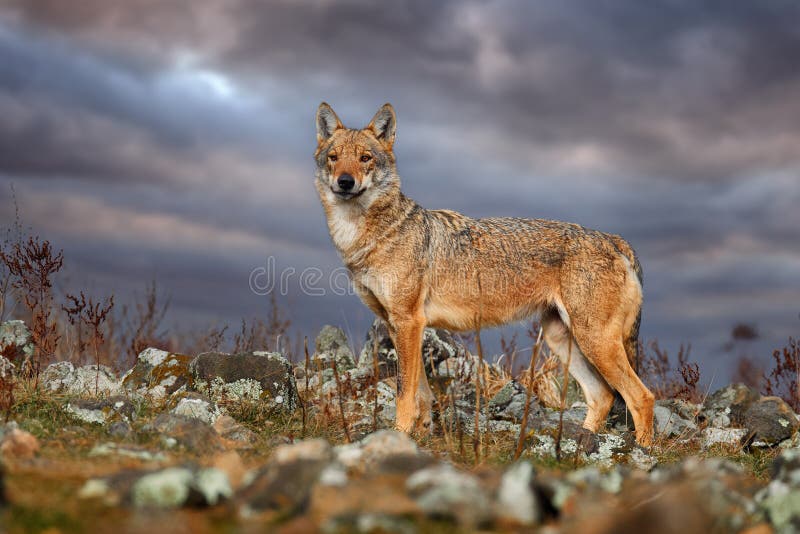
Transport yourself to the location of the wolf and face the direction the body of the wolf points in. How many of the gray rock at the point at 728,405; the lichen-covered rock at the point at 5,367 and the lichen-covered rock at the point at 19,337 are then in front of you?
2

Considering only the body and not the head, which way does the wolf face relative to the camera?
to the viewer's left

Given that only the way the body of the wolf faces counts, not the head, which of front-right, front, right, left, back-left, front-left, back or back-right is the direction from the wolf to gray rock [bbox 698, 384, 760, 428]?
back-right

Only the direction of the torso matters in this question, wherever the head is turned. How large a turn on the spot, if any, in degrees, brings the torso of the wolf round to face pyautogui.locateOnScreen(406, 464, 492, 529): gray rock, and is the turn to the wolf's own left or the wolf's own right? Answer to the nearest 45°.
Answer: approximately 90° to the wolf's own left

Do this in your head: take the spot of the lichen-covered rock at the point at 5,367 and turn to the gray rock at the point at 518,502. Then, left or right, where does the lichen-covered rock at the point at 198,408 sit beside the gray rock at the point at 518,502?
left

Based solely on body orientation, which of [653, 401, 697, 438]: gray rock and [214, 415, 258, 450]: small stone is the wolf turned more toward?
the small stone

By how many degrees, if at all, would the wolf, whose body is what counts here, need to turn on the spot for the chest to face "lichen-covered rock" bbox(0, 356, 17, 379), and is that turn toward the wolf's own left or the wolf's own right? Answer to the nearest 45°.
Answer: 0° — it already faces it
